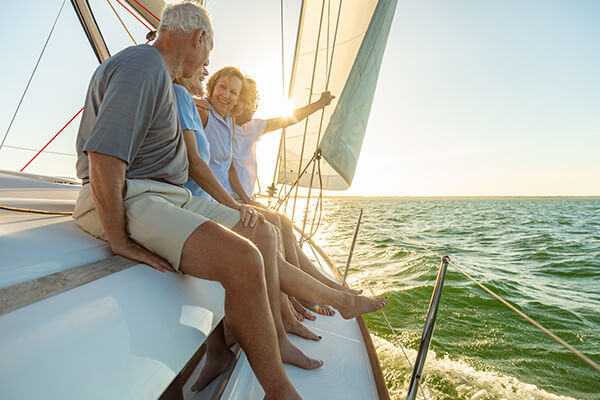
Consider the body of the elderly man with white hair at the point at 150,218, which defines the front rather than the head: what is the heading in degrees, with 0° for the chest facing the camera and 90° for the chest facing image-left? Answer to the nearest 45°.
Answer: approximately 270°

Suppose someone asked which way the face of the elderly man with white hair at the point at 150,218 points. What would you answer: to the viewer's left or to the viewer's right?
to the viewer's right
